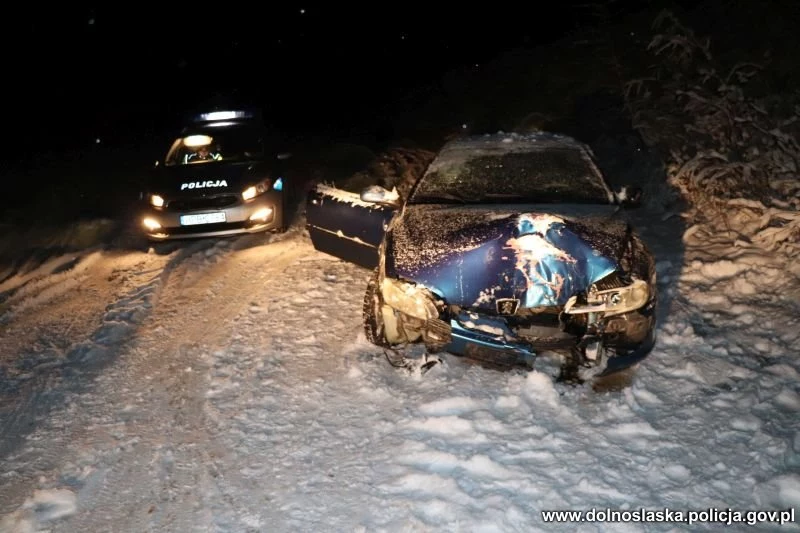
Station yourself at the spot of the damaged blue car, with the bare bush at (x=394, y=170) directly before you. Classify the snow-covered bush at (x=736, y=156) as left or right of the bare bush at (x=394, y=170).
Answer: right

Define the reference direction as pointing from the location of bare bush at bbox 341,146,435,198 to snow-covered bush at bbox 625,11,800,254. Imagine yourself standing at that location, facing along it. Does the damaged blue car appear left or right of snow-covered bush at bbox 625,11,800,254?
right

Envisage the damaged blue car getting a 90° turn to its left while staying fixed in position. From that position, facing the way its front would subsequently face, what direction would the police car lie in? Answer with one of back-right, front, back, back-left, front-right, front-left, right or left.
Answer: back-left

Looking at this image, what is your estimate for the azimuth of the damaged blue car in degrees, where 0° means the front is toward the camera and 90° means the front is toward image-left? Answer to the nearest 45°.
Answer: approximately 0°

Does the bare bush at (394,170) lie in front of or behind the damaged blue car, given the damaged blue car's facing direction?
behind

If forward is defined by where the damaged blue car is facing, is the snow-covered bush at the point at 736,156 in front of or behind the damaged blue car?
behind
